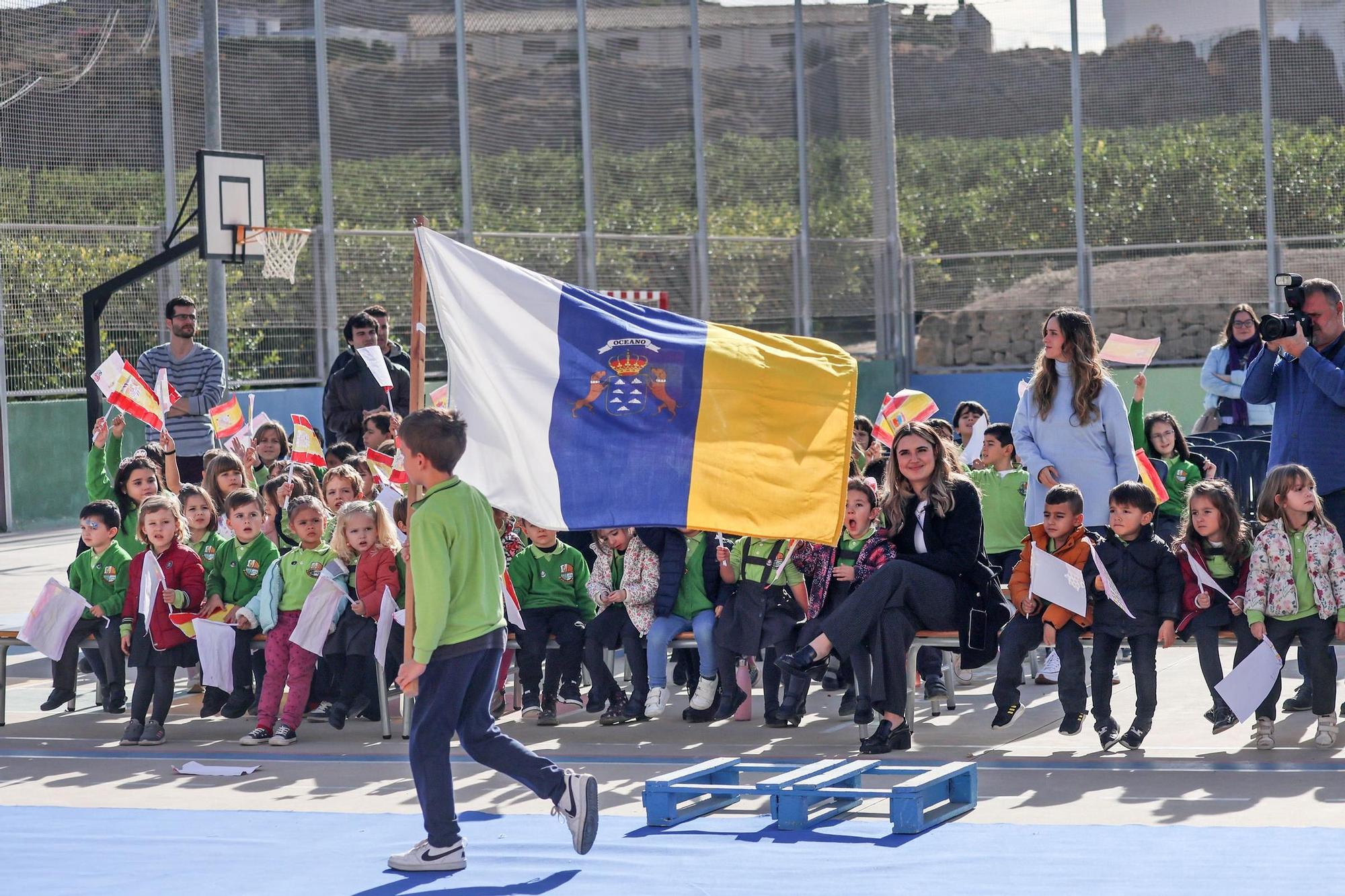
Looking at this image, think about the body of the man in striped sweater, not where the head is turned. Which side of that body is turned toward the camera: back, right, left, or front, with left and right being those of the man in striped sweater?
front

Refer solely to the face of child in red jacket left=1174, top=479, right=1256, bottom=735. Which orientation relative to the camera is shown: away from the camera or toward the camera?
toward the camera

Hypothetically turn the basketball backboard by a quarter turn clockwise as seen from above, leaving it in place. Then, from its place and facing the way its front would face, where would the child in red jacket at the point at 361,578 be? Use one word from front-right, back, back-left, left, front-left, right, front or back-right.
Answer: front-left

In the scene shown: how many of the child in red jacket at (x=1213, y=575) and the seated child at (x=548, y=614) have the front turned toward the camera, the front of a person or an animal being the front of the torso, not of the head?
2

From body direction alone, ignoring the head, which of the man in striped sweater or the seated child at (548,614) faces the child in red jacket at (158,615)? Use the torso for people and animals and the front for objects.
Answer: the man in striped sweater

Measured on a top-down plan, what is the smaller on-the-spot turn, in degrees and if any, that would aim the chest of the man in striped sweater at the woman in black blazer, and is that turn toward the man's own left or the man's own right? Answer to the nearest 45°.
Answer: approximately 45° to the man's own left

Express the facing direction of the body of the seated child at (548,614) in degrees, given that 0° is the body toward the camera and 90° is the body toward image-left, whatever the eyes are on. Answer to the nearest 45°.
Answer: approximately 0°

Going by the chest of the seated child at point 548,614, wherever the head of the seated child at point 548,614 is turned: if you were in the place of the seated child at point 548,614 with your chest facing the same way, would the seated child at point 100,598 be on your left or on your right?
on your right

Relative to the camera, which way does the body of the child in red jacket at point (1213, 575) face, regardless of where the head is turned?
toward the camera

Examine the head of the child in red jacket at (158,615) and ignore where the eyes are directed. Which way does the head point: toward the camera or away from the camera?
toward the camera

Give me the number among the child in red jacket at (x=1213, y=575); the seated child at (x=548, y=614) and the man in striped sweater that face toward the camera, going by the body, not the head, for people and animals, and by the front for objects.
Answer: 3

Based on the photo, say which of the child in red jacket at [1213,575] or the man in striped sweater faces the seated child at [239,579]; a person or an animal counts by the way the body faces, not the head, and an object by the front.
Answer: the man in striped sweater

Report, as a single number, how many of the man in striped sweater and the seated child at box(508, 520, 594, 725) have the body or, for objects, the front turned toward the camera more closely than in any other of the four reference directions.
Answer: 2

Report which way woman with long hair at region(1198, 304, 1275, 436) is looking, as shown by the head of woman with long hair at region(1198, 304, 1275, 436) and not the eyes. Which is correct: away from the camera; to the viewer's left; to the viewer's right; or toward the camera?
toward the camera

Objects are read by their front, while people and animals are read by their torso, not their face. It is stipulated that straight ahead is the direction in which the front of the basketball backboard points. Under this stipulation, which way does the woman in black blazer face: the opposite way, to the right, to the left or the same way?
to the right

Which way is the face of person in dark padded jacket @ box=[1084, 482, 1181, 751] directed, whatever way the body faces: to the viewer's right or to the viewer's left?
to the viewer's left

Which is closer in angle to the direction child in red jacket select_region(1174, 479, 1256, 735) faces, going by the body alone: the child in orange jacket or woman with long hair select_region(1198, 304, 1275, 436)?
the child in orange jacket

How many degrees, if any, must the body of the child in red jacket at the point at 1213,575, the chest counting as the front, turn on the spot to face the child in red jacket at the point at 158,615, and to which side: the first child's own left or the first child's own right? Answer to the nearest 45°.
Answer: approximately 90° to the first child's own right
